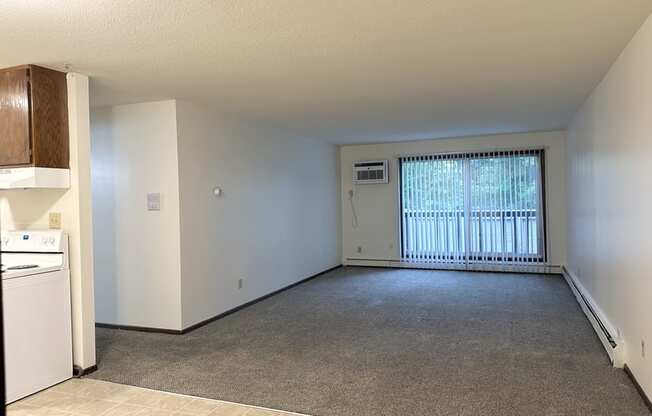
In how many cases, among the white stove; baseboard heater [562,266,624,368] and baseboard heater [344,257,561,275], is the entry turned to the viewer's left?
1

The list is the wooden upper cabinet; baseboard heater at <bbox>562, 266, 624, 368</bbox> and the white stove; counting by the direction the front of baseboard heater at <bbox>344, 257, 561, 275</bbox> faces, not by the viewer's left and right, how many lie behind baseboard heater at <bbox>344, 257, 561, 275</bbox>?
0

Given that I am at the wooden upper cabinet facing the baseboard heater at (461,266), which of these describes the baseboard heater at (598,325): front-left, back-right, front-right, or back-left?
front-right

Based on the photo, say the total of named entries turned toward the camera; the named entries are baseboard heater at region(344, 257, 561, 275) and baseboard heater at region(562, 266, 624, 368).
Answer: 1

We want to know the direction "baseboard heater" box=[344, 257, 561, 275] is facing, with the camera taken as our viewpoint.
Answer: facing the viewer

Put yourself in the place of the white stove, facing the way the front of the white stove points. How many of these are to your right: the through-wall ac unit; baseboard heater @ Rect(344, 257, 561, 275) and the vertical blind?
0

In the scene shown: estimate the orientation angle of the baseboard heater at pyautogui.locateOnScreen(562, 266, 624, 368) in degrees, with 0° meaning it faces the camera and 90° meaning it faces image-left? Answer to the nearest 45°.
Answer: approximately 90°

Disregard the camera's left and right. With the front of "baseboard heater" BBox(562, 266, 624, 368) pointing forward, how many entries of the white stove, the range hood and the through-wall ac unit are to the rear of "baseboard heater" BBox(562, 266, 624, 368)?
0

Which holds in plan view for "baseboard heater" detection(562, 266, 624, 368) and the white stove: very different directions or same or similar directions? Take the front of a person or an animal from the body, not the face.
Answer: very different directions

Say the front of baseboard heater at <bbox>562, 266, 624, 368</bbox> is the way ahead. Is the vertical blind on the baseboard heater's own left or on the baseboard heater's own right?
on the baseboard heater's own right

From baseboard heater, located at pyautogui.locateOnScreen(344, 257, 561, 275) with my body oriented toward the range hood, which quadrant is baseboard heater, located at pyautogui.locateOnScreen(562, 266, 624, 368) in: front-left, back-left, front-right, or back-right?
front-left

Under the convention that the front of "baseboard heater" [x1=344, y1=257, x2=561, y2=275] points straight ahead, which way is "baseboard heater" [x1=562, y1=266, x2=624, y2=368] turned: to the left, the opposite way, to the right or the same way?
to the right

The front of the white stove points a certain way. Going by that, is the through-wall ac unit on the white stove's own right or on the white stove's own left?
on the white stove's own left
